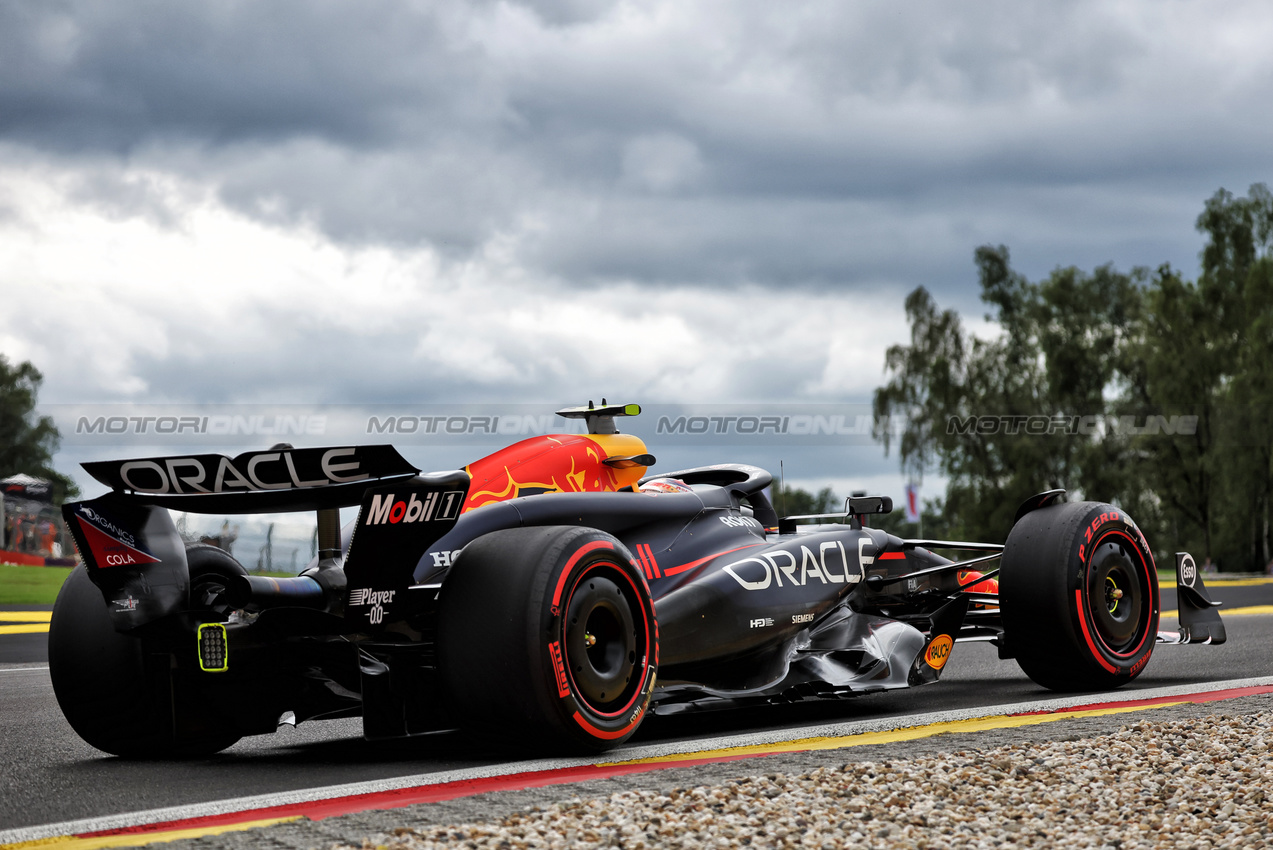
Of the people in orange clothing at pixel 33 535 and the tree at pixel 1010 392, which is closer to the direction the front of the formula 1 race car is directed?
the tree

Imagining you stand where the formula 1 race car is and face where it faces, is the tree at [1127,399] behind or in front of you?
in front

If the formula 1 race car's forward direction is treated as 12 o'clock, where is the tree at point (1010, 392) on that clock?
The tree is roughly at 11 o'clock from the formula 1 race car.

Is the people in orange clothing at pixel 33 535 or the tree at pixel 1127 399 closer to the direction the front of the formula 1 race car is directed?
the tree

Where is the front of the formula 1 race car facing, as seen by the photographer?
facing away from the viewer and to the right of the viewer

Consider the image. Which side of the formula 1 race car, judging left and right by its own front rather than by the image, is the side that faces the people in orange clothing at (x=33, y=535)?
left
